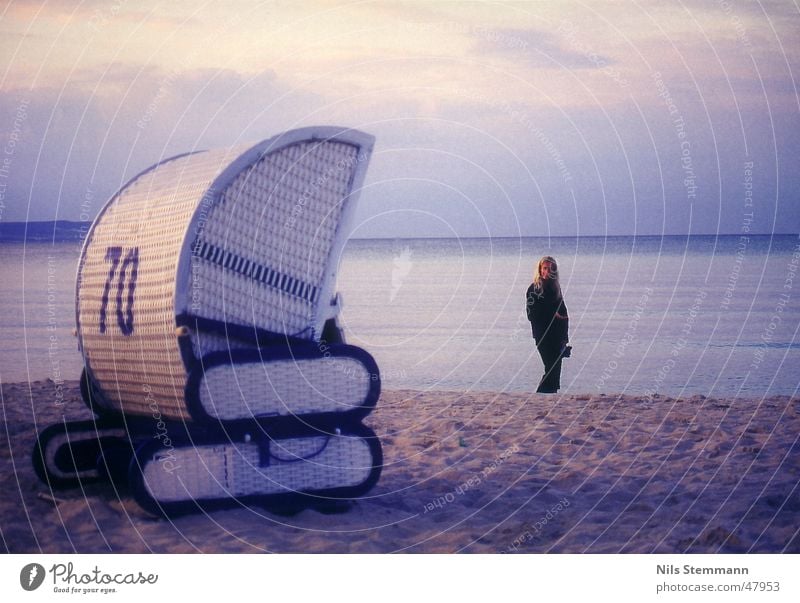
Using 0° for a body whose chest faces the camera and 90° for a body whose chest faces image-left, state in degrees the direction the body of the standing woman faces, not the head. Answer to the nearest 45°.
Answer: approximately 315°
